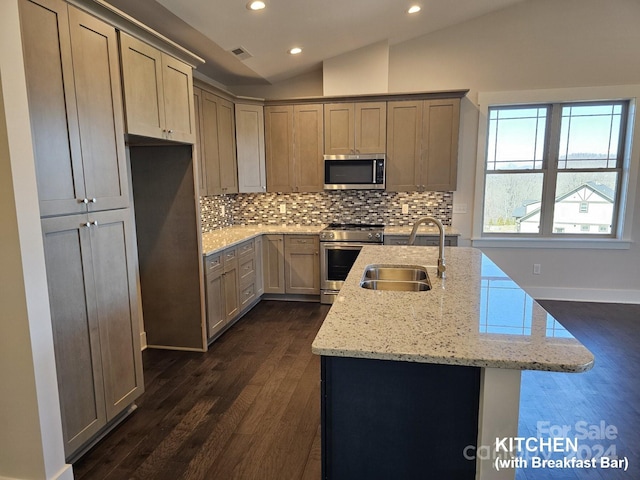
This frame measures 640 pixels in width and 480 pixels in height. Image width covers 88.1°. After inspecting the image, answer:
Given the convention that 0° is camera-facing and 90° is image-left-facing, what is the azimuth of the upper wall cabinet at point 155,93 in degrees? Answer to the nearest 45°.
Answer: approximately 315°

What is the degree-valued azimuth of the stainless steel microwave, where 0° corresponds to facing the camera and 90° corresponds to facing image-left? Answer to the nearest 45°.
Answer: approximately 0°

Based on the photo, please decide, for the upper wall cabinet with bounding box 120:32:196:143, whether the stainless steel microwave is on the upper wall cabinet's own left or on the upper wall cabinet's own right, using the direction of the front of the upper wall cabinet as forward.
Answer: on the upper wall cabinet's own left

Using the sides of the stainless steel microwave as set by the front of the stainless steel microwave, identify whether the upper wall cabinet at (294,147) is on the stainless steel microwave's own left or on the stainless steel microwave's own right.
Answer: on the stainless steel microwave's own right

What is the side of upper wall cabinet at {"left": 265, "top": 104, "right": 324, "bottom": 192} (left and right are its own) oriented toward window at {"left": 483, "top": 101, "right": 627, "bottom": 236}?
left

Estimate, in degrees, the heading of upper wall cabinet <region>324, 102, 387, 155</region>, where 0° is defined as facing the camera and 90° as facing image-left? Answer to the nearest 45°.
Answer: approximately 0°

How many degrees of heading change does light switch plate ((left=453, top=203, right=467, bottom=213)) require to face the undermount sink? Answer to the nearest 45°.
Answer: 0° — it already faces it

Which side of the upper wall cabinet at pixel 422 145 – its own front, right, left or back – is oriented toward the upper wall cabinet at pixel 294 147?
right

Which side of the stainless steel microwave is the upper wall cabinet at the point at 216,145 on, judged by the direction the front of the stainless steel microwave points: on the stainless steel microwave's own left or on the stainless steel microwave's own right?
on the stainless steel microwave's own right
